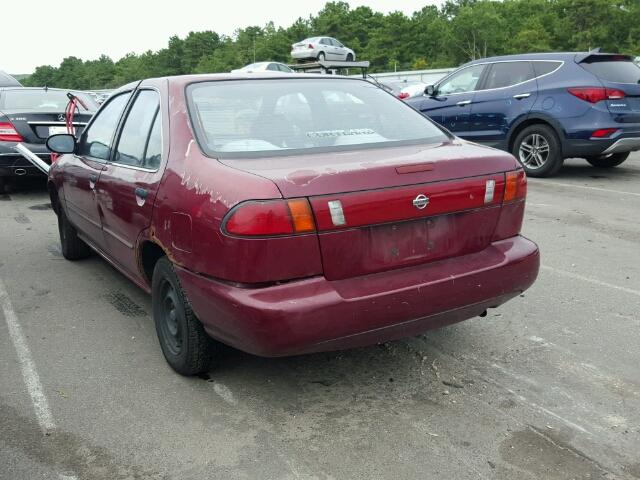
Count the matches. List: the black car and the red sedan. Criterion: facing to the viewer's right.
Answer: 0

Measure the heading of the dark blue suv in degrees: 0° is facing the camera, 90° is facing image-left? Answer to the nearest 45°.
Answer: approximately 135°

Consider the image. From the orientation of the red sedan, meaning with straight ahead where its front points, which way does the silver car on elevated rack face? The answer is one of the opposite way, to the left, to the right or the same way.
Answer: to the right

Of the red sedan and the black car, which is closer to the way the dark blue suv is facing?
the black car

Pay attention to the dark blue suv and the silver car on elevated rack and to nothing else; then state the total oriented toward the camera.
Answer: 0

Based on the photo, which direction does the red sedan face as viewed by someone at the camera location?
facing away from the viewer and to the left of the viewer

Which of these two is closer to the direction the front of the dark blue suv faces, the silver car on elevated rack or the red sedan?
the silver car on elevated rack

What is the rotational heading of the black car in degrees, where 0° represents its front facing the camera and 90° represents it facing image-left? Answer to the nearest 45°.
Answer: approximately 135°

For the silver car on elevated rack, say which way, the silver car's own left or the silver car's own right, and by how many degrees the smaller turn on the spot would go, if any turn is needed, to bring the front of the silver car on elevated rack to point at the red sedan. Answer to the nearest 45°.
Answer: approximately 135° to the silver car's own right
